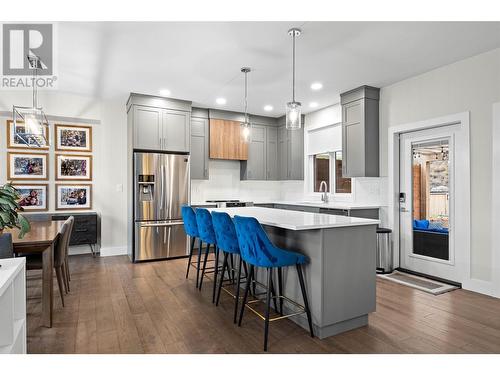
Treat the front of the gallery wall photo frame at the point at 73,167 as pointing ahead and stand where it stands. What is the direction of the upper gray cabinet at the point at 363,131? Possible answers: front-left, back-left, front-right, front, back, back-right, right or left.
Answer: front-left

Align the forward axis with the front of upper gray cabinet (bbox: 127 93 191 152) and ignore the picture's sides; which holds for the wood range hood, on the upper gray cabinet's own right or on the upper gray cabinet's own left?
on the upper gray cabinet's own left

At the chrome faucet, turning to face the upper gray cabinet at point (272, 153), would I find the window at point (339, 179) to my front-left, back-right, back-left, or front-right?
back-right

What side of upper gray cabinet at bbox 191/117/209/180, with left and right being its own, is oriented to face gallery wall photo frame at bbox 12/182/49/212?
right

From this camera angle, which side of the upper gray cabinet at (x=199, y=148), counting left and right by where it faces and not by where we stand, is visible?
front

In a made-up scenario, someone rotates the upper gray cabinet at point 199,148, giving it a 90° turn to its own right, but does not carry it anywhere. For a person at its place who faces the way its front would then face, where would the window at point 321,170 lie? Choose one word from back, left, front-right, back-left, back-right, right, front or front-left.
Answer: back

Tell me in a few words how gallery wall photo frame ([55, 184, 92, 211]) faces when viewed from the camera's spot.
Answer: facing the viewer

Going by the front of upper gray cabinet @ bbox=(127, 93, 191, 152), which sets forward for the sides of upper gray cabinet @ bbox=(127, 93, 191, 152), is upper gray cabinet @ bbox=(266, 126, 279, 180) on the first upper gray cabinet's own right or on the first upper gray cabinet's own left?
on the first upper gray cabinet's own left

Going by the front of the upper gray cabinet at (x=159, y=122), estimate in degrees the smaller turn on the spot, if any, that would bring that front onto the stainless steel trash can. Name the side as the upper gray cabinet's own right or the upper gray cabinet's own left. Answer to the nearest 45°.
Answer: approximately 45° to the upper gray cabinet's own left

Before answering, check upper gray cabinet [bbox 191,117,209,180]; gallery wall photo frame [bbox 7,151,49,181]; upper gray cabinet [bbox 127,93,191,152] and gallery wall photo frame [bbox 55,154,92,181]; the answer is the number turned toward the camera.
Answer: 4

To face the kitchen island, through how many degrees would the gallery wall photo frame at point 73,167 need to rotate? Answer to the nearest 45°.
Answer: approximately 45° to its left

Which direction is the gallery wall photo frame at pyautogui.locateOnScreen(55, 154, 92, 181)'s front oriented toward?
toward the camera

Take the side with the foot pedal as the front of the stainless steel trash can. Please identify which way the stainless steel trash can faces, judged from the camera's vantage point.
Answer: facing the viewer and to the left of the viewer

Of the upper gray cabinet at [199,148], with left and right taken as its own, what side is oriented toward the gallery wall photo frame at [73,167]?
right

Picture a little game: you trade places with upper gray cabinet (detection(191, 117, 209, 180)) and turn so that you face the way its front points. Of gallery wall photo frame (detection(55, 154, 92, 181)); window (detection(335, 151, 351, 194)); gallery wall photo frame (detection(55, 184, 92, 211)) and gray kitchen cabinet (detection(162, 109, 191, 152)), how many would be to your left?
1

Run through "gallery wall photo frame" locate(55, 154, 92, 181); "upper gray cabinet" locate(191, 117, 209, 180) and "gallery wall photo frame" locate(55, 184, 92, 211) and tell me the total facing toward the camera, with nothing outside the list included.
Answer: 3

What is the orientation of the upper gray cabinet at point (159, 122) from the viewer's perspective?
toward the camera
